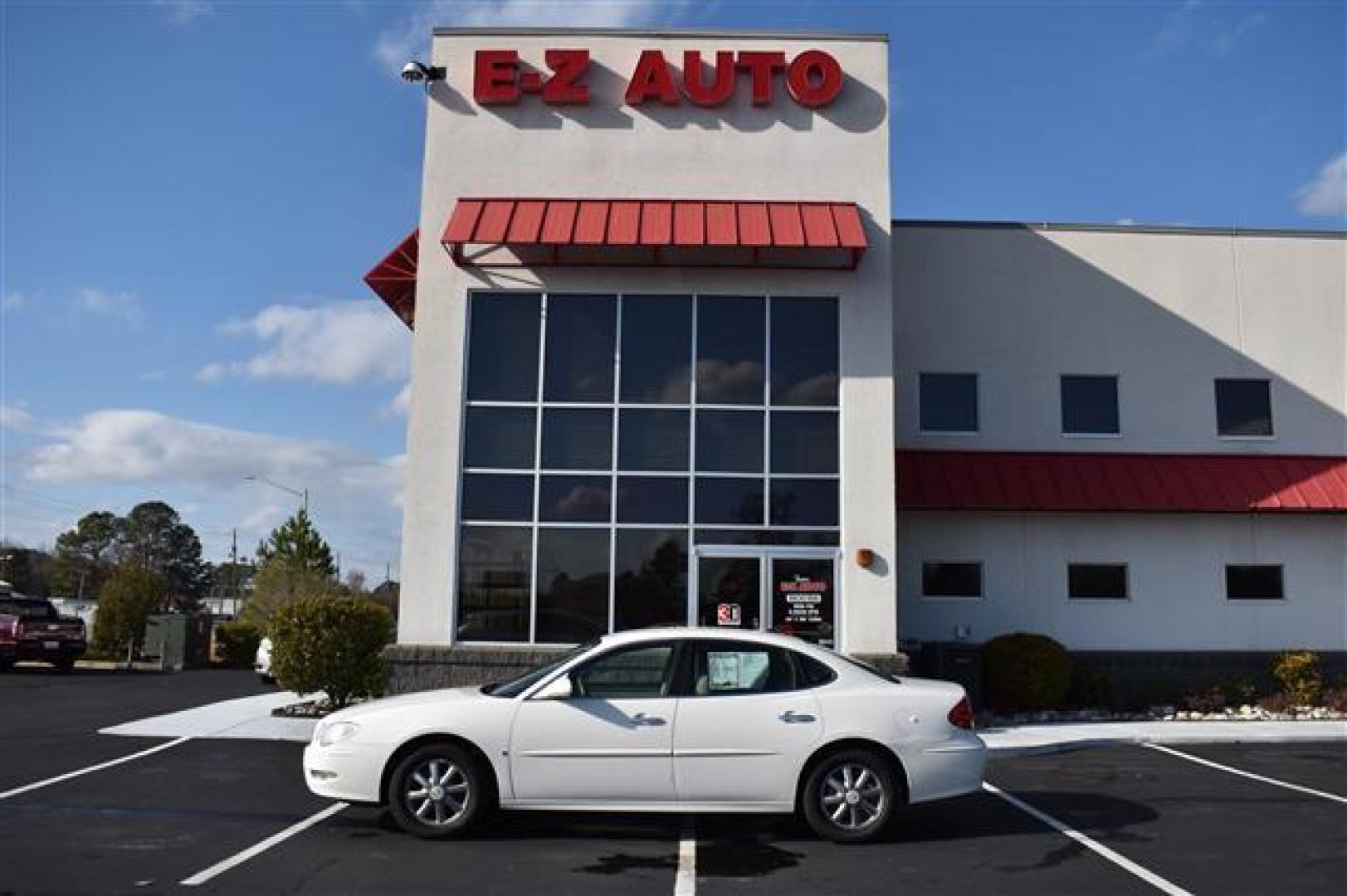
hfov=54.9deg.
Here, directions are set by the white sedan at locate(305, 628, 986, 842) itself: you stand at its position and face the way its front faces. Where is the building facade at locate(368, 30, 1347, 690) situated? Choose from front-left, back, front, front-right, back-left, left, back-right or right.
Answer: right

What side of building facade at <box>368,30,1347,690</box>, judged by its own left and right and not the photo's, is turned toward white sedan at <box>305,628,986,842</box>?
front

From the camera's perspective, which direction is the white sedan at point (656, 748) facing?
to the viewer's left

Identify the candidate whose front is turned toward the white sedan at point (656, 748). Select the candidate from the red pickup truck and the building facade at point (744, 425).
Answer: the building facade

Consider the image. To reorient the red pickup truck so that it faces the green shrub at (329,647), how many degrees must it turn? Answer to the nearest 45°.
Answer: approximately 135° to its left

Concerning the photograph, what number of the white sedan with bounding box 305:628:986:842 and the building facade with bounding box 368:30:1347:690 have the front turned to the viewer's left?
1

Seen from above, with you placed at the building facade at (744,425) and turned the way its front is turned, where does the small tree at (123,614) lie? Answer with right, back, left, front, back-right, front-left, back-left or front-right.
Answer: back-right

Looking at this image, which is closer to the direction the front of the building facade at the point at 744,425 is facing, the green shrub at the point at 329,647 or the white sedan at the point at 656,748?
the white sedan

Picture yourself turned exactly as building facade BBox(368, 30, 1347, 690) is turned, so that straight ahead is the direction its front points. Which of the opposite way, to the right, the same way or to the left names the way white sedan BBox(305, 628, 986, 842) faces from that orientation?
to the right
